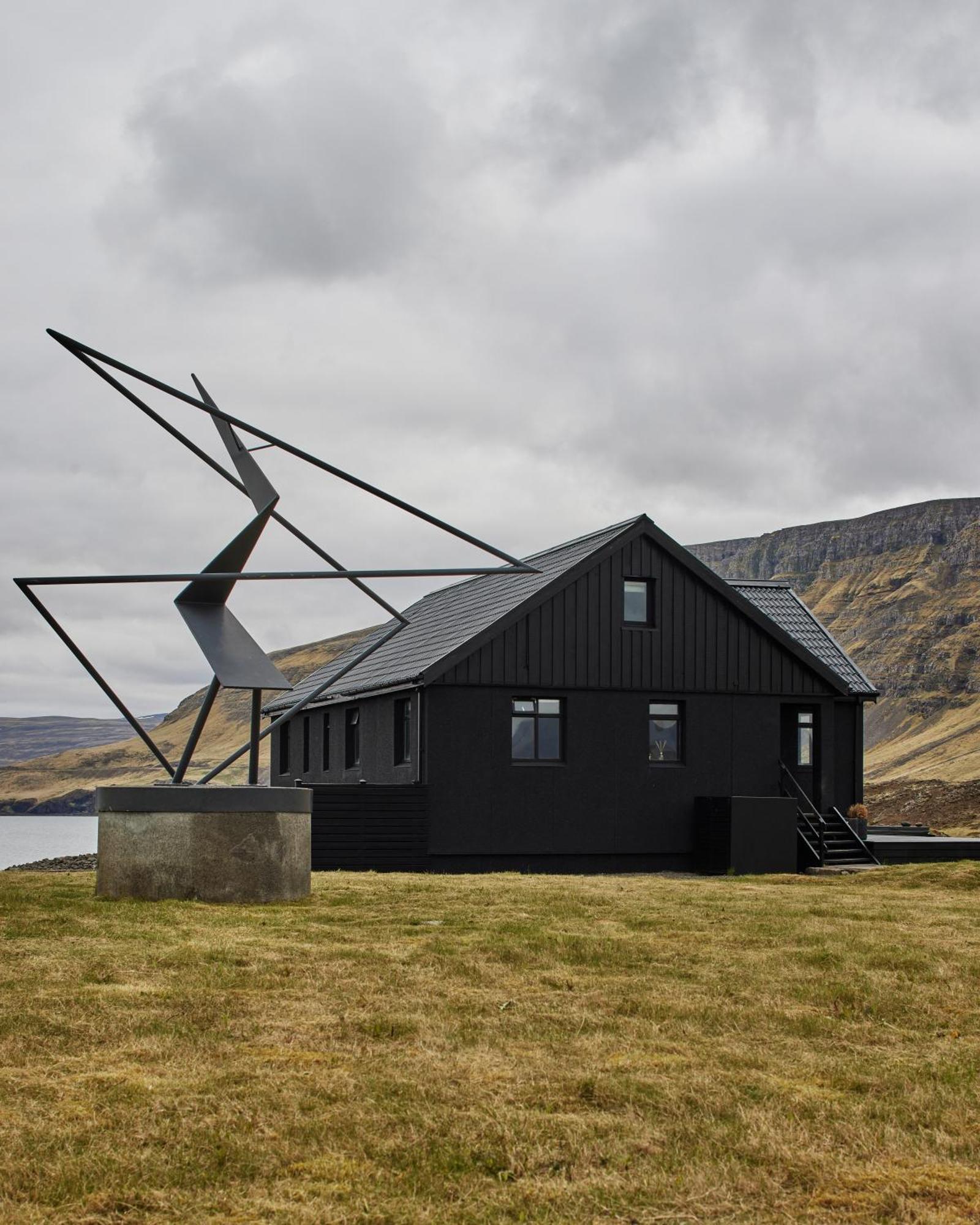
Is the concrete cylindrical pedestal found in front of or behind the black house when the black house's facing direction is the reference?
in front

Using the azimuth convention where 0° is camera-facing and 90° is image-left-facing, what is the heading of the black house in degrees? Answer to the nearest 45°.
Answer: approximately 0°

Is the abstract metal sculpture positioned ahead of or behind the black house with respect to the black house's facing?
ahead
